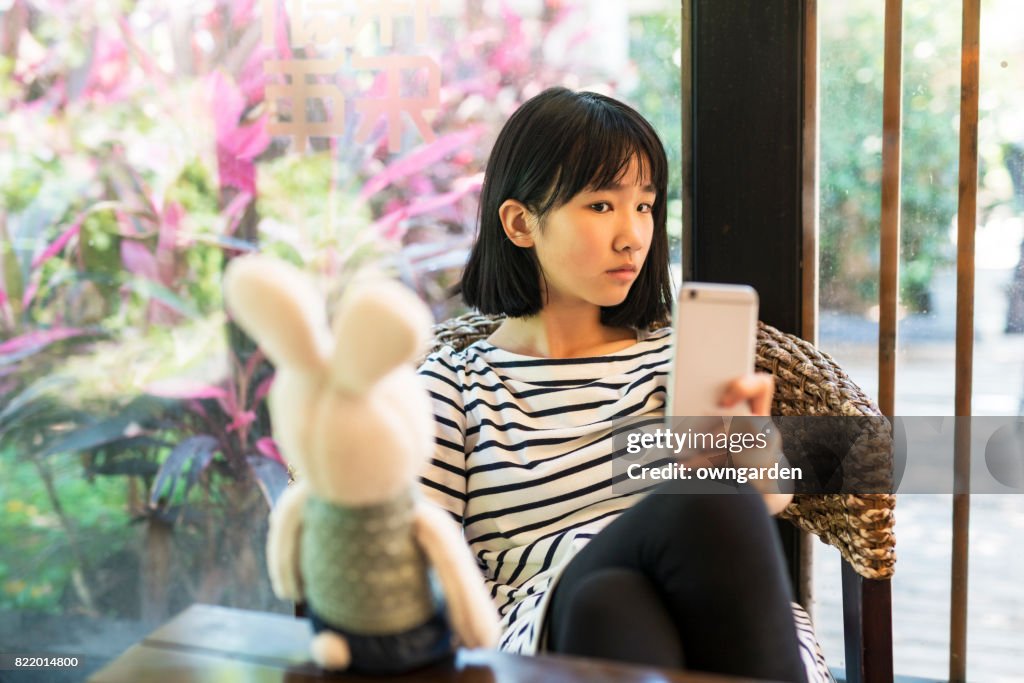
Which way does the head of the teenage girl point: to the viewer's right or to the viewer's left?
to the viewer's right

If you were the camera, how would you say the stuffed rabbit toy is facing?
facing away from the viewer and to the right of the viewer

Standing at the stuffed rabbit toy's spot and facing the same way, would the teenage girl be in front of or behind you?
in front

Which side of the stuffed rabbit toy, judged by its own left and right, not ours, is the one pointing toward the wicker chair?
front
